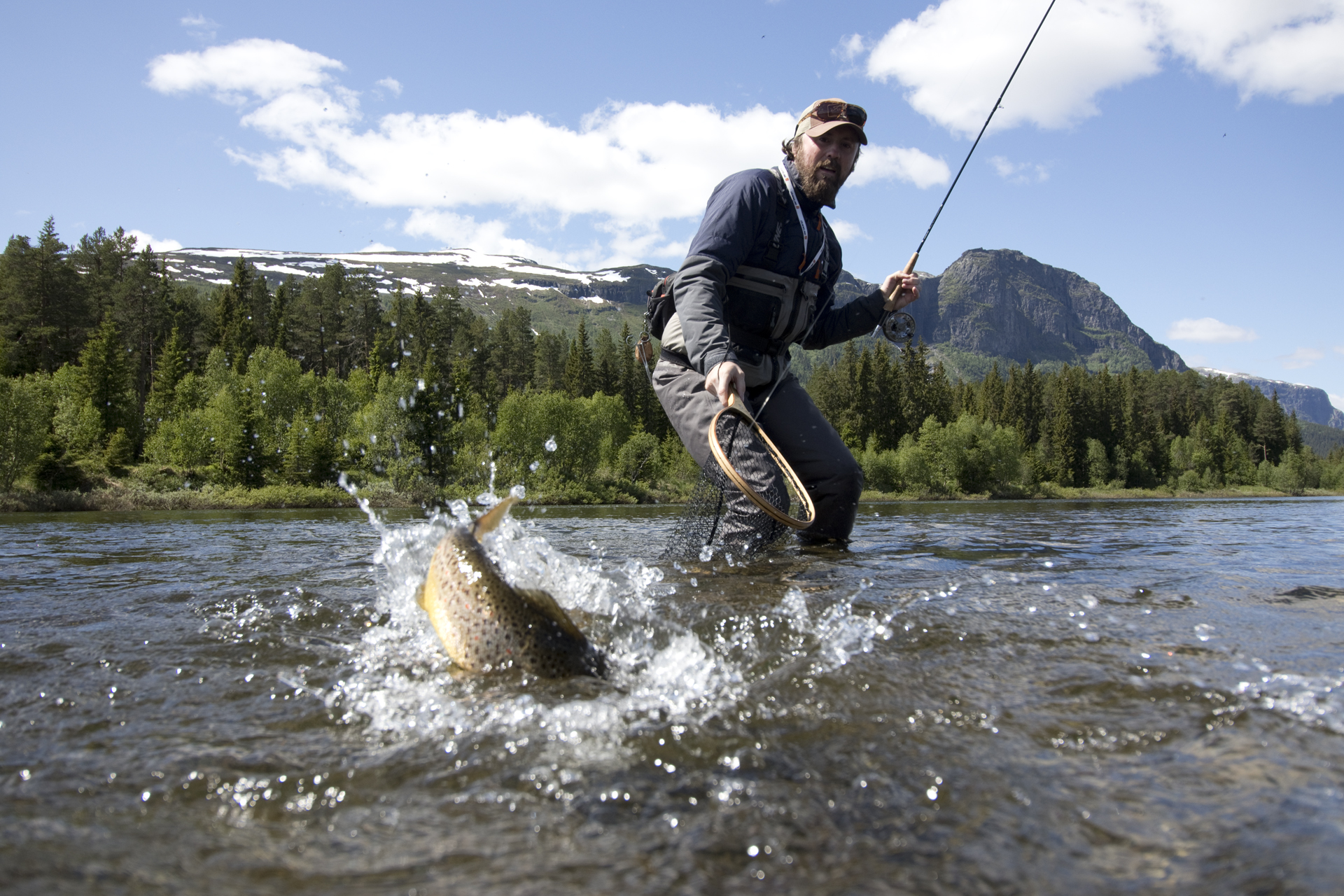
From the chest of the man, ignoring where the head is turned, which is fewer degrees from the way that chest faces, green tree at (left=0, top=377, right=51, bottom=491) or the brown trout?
the brown trout

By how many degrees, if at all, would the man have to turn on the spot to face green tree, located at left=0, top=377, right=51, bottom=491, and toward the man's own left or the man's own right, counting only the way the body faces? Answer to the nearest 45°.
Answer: approximately 180°

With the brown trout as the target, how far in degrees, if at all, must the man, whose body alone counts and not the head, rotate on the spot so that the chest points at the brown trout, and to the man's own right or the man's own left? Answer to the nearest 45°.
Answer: approximately 45° to the man's own right

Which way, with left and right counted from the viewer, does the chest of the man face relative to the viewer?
facing the viewer and to the right of the viewer
